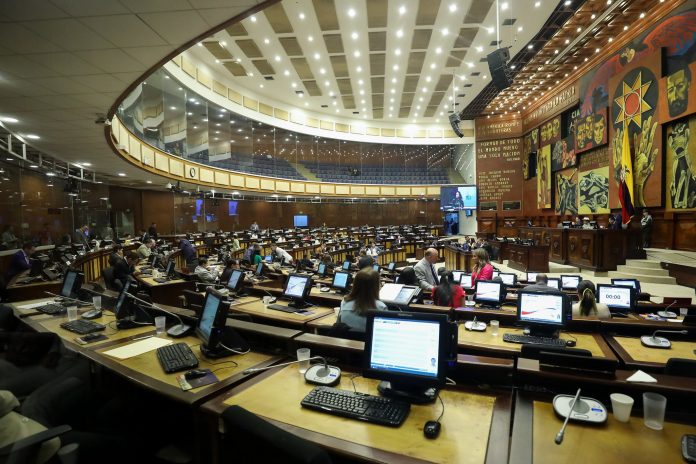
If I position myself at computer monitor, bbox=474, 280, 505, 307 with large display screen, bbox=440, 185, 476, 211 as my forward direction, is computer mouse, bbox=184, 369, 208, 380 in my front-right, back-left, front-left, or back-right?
back-left

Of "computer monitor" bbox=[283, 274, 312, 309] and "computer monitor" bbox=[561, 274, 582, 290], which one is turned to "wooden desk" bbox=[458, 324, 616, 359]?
"computer monitor" bbox=[561, 274, 582, 290]

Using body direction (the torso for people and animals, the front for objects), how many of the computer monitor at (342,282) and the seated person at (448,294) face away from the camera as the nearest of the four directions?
1

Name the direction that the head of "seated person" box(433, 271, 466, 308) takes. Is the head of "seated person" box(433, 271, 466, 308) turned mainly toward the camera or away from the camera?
away from the camera

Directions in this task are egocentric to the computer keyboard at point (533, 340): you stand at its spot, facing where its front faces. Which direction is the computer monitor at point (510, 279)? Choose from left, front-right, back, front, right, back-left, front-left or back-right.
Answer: back

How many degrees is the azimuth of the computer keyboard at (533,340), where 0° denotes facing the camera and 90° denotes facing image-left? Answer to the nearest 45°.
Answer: approximately 0°

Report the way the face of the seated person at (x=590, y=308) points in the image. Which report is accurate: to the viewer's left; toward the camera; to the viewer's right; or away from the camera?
away from the camera

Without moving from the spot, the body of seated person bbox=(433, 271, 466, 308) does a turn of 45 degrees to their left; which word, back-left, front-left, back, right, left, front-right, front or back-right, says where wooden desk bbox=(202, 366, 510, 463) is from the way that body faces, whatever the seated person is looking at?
back-left

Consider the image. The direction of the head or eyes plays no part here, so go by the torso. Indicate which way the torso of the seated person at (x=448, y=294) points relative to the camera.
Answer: away from the camera
